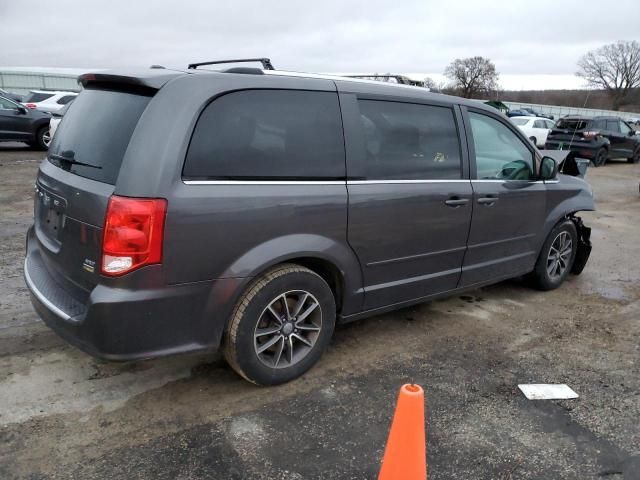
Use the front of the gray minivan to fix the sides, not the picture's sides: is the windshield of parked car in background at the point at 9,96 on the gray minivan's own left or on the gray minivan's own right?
on the gray minivan's own left

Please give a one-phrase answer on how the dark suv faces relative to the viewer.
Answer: facing away from the viewer and to the right of the viewer

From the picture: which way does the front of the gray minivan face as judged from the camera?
facing away from the viewer and to the right of the viewer

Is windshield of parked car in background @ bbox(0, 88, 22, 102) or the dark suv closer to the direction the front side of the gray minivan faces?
the dark suv

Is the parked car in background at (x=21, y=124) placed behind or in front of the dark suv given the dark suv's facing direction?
behind

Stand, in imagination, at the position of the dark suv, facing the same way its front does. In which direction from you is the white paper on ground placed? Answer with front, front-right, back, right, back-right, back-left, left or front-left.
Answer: back-right
